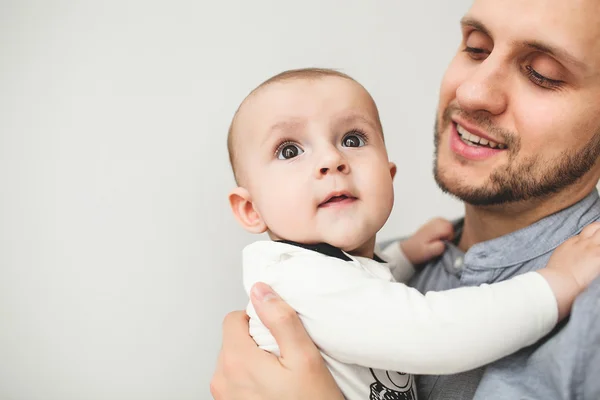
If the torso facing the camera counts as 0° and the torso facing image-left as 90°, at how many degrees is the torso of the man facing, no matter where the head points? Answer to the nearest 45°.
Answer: approximately 45°

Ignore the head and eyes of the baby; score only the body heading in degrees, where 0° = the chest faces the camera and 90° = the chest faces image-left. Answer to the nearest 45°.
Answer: approximately 315°
